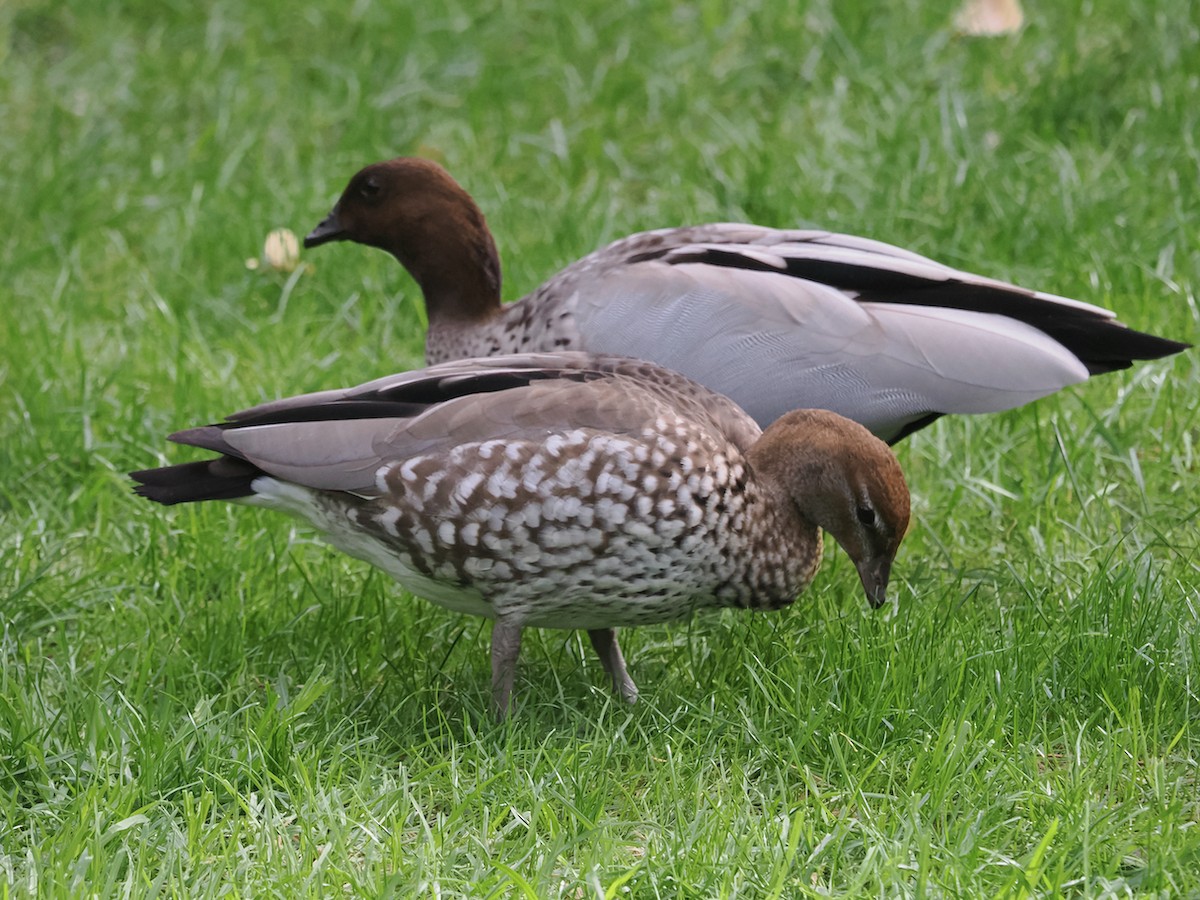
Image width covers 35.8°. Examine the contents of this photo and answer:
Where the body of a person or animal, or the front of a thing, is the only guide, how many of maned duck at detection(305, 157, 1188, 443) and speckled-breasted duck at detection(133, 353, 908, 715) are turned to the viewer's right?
1

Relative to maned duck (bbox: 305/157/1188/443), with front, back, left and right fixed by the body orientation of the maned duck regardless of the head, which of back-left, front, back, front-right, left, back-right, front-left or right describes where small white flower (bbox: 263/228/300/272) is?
front-right

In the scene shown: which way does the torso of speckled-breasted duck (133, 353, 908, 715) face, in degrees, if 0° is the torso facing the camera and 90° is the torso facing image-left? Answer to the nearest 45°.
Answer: approximately 270°

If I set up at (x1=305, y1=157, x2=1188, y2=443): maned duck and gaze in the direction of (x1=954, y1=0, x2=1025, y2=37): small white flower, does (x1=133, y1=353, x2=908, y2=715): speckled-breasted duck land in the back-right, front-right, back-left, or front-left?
back-left

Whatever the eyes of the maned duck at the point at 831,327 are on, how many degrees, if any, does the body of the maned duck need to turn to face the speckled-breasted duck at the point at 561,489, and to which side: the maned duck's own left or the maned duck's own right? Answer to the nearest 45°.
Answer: approximately 45° to the maned duck's own left

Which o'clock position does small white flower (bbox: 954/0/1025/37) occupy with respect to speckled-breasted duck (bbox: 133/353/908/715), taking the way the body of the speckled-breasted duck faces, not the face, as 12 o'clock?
The small white flower is roughly at 10 o'clock from the speckled-breasted duck.

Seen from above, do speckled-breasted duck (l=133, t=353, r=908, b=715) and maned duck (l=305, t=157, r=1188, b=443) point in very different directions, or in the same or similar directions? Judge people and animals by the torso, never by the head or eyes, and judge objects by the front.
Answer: very different directions

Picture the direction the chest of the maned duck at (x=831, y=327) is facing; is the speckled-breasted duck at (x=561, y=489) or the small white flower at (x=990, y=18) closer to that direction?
the speckled-breasted duck

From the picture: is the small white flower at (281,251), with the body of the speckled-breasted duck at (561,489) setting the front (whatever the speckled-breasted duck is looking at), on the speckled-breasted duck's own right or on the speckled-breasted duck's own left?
on the speckled-breasted duck's own left

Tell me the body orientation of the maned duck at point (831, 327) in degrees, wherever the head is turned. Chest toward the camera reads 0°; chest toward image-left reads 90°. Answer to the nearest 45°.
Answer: approximately 90°
